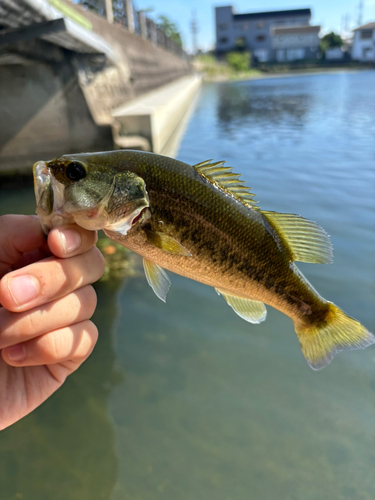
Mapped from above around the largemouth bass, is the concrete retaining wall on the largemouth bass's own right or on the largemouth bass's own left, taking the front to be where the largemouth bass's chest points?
on the largemouth bass's own right

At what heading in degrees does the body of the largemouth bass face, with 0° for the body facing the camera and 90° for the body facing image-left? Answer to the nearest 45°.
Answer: approximately 90°

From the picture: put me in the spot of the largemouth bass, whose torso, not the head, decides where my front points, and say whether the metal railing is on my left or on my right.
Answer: on my right
